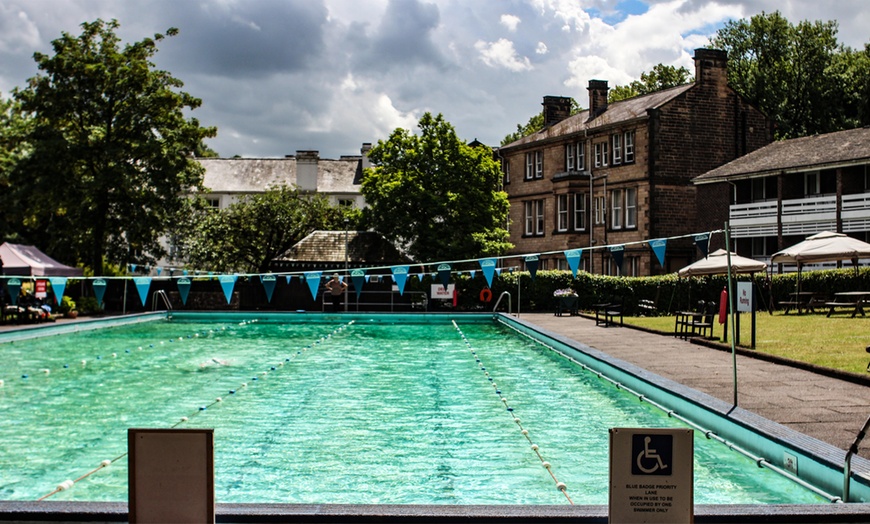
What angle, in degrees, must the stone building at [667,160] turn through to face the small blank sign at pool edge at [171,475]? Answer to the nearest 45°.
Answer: approximately 45° to its left

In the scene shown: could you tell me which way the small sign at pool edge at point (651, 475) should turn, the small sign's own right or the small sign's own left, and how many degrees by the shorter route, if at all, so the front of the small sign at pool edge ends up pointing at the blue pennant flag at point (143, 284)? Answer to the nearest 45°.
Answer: approximately 135° to the small sign's own right

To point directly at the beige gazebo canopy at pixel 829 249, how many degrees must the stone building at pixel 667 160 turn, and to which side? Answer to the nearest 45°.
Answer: approximately 45° to its left

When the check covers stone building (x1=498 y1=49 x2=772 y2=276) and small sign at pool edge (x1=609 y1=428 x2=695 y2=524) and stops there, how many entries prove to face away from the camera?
0

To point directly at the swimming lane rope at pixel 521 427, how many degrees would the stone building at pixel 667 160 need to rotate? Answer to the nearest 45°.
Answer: approximately 45° to its left

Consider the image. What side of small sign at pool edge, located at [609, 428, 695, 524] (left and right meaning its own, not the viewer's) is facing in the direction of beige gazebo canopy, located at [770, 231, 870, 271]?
back

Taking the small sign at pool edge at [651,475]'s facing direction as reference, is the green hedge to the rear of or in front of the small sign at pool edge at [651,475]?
to the rear

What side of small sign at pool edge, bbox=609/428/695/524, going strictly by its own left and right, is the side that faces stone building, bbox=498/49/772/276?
back

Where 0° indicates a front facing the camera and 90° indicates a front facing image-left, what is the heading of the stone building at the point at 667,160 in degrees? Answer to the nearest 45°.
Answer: approximately 45°

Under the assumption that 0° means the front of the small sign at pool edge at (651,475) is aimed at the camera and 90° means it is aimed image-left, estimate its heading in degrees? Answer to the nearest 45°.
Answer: approximately 0°

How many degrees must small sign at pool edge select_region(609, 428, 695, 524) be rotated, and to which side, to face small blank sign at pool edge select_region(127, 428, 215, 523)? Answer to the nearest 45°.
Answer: approximately 90° to its right

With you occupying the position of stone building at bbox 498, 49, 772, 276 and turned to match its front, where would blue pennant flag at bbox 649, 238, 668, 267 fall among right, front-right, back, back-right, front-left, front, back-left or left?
front-left

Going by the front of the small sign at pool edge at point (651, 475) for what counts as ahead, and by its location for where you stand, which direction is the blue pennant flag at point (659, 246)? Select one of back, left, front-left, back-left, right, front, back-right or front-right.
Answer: back

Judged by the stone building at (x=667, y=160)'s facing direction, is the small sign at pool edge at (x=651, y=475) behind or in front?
in front

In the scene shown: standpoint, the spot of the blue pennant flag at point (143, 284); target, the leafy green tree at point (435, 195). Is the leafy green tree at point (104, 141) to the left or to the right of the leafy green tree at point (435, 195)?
left

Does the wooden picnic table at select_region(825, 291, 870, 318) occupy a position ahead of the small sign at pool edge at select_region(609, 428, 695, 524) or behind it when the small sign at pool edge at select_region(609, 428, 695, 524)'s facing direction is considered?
behind
